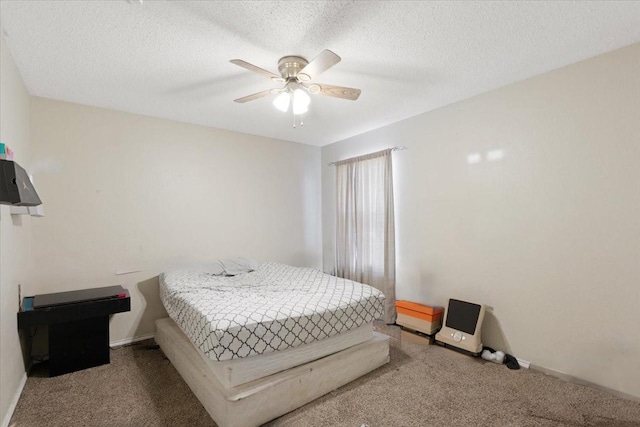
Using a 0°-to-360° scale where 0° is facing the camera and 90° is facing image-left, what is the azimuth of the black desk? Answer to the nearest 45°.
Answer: approximately 315°

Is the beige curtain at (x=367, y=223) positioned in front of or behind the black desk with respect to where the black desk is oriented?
in front

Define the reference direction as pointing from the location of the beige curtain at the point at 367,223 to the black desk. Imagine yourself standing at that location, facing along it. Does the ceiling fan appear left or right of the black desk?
left

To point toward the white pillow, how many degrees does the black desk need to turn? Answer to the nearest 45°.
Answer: approximately 45° to its left

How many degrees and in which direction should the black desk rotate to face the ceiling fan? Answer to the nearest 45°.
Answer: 0° — it already faces it

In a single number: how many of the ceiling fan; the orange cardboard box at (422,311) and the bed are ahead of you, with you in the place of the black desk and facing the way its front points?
3
